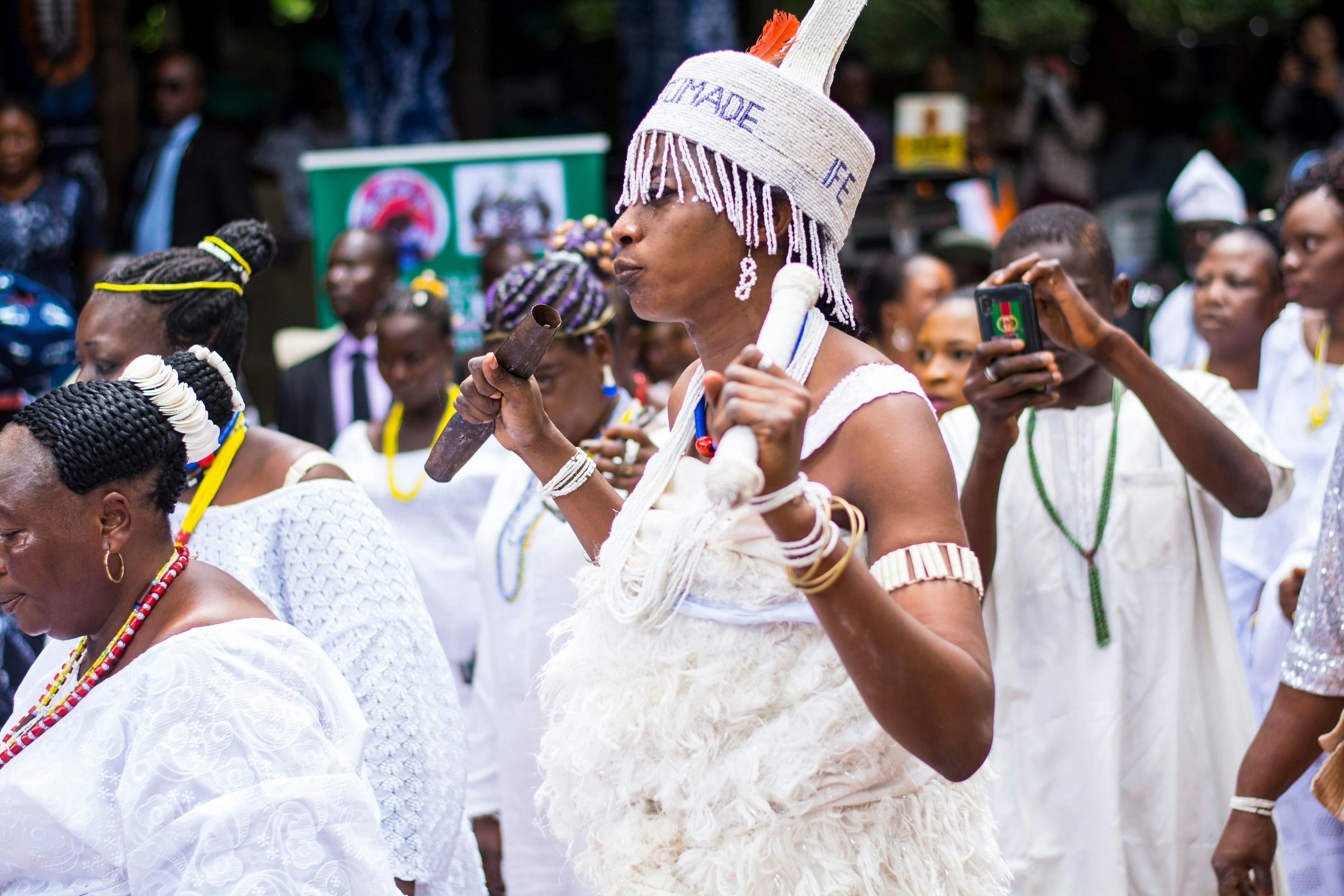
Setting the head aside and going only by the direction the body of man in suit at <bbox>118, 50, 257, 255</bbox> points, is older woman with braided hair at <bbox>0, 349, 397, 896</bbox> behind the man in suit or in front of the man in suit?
in front

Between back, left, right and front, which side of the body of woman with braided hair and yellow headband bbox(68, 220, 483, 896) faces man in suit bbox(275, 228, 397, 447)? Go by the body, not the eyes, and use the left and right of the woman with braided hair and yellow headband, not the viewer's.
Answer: right

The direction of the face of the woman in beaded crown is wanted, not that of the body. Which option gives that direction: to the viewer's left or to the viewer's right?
to the viewer's left

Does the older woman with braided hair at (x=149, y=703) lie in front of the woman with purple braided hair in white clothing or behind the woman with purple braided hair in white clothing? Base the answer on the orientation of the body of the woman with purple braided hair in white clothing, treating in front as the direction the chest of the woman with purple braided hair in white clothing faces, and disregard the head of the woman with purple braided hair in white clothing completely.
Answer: in front

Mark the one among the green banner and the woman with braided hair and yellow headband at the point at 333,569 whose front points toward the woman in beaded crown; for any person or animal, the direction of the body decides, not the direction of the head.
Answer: the green banner

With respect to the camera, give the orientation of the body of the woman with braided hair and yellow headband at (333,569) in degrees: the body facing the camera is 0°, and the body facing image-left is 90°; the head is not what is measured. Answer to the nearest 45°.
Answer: approximately 90°

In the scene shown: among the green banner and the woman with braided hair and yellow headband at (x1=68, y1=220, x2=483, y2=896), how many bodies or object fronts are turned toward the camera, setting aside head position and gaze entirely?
1

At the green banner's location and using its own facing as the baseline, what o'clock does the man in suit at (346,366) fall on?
The man in suit is roughly at 1 o'clock from the green banner.

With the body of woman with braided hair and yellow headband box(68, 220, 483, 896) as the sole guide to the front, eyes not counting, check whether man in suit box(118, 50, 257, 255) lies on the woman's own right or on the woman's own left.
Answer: on the woman's own right

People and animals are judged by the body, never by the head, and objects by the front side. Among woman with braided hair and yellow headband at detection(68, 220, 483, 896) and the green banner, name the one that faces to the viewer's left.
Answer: the woman with braided hair and yellow headband

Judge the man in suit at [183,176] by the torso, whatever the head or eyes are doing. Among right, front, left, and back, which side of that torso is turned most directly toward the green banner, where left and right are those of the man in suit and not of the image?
left

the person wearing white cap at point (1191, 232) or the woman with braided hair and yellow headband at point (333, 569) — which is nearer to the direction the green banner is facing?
the woman with braided hair and yellow headband

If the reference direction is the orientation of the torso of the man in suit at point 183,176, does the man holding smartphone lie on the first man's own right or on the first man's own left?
on the first man's own left
